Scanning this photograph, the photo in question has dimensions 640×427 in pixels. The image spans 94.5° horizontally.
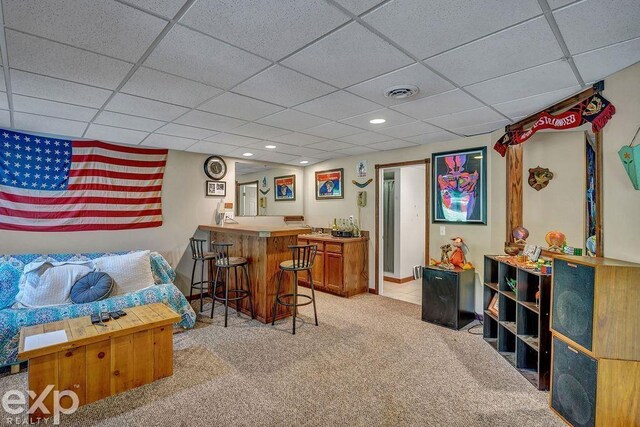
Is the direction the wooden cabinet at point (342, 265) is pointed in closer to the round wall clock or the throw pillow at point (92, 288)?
the throw pillow

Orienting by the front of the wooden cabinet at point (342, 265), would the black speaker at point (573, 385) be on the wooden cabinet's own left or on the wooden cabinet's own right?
on the wooden cabinet's own left

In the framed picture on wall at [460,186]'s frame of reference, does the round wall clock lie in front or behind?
in front

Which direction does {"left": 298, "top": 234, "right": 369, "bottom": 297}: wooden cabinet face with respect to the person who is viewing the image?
facing the viewer and to the left of the viewer

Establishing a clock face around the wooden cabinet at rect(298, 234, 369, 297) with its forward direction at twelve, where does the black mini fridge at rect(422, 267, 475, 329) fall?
The black mini fridge is roughly at 9 o'clock from the wooden cabinet.

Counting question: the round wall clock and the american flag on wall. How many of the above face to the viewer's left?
0

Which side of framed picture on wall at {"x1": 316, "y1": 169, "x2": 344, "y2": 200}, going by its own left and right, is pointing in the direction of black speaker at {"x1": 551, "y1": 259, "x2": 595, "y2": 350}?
left

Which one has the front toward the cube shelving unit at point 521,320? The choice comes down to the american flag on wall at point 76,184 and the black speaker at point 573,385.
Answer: the american flag on wall

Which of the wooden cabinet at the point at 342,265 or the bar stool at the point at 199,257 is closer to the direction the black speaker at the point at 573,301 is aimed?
the bar stool

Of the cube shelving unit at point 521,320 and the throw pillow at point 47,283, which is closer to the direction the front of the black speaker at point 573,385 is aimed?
the throw pillow

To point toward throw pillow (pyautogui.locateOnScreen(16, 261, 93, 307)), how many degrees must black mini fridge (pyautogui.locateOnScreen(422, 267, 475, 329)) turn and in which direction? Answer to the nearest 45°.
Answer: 0° — it already faces it

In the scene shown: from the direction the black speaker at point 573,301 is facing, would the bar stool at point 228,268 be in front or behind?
in front

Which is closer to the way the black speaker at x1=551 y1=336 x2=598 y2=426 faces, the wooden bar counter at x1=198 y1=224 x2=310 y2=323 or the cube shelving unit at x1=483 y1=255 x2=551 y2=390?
the wooden bar counter

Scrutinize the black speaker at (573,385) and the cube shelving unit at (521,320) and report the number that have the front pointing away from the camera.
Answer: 0
